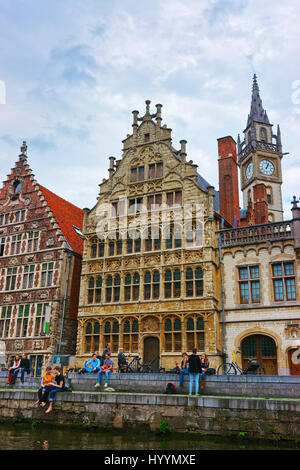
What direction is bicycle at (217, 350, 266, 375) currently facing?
to the viewer's left

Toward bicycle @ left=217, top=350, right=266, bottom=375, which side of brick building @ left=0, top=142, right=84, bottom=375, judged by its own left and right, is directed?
left

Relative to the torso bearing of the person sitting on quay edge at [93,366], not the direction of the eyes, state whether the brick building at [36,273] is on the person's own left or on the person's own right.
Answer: on the person's own right

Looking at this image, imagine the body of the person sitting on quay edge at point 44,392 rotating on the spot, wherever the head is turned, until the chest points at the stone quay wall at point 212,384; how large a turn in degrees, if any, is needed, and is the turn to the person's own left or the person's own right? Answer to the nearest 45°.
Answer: approximately 135° to the person's own left

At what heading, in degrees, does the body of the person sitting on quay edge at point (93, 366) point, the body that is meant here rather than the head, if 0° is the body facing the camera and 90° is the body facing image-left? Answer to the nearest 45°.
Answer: approximately 45°

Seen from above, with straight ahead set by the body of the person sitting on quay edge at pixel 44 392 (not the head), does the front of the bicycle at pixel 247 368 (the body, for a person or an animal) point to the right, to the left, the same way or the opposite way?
to the right

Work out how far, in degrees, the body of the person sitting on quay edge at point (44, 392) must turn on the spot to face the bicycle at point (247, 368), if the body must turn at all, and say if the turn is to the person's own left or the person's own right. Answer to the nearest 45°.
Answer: approximately 135° to the person's own left

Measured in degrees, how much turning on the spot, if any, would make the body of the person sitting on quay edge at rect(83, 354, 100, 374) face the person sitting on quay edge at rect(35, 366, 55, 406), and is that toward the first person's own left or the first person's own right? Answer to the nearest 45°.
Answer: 0° — they already face them

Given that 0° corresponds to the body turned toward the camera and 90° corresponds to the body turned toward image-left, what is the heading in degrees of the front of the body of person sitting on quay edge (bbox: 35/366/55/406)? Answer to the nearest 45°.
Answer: approximately 45°
